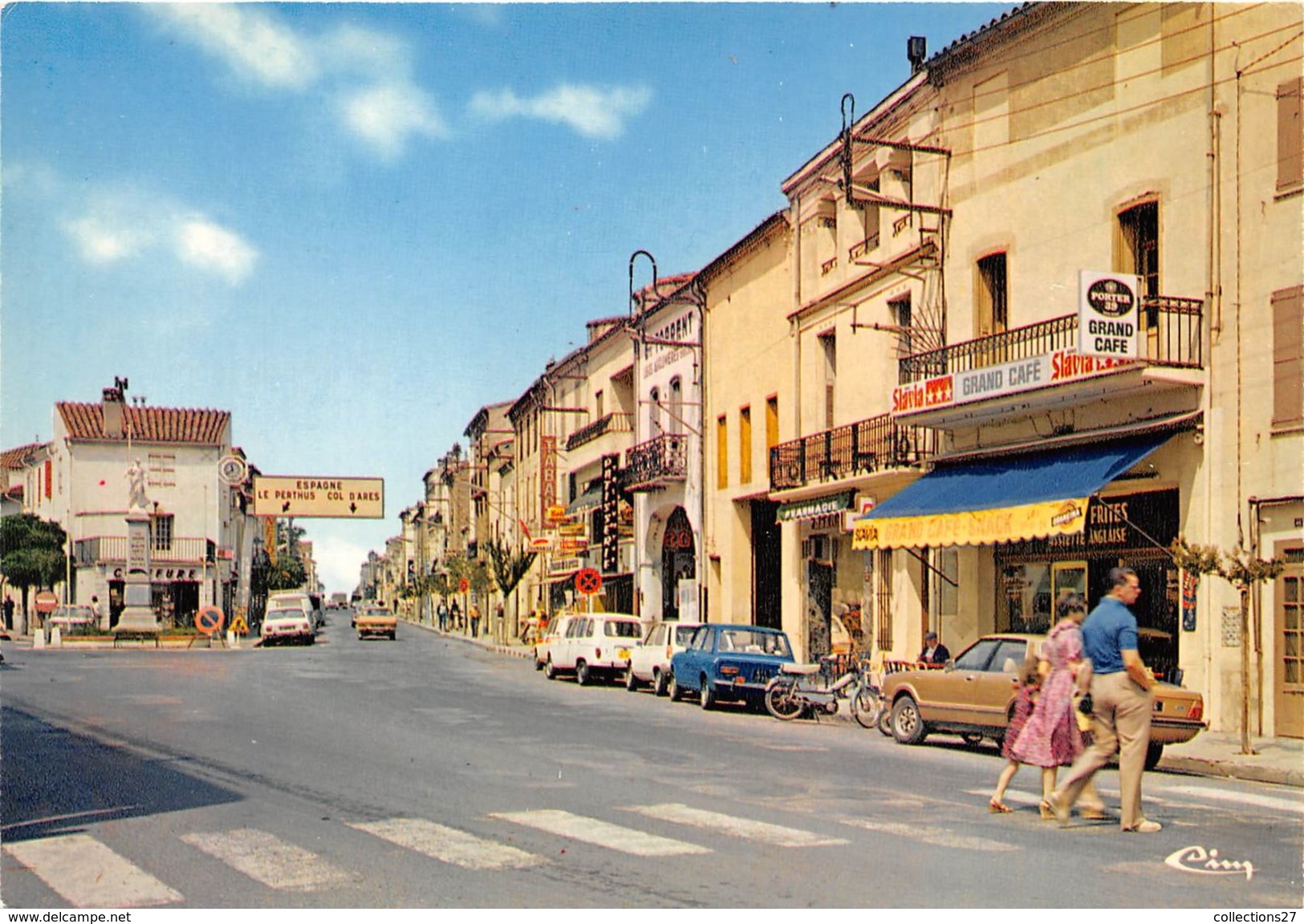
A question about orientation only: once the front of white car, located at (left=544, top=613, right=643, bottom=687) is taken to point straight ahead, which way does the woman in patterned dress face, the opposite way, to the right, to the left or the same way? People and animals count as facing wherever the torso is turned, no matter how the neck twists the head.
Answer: to the right

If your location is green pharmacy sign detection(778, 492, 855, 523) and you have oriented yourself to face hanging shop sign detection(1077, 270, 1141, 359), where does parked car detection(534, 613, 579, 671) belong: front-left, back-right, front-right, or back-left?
back-right
